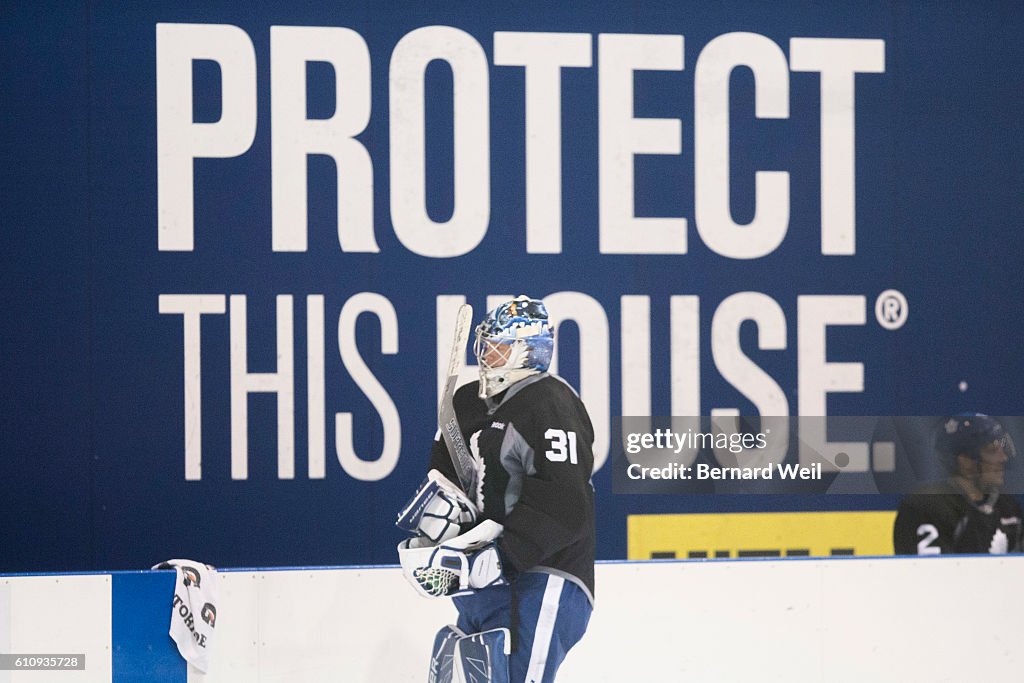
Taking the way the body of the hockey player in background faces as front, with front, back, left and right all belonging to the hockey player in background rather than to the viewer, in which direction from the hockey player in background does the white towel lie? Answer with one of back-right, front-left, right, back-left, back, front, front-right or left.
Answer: right

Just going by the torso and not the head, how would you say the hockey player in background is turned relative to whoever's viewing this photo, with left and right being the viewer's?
facing the viewer and to the right of the viewer

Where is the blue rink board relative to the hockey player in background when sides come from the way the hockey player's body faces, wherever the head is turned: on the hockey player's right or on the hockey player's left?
on the hockey player's right
